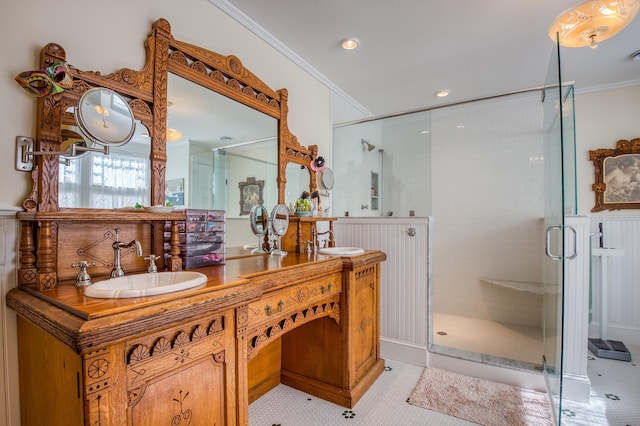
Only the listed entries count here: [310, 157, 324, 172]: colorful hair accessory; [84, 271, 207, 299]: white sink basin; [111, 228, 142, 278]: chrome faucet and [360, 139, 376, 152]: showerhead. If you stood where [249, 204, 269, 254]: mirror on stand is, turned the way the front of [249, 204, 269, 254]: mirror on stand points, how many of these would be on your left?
2

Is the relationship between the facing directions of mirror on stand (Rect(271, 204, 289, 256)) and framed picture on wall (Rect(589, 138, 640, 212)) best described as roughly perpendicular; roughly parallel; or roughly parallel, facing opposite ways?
roughly perpendicular

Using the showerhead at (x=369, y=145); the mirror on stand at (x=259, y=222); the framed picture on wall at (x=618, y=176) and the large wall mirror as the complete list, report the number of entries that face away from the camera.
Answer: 0

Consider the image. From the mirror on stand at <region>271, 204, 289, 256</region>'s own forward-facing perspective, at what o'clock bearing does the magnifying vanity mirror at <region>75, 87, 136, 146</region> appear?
The magnifying vanity mirror is roughly at 3 o'clock from the mirror on stand.

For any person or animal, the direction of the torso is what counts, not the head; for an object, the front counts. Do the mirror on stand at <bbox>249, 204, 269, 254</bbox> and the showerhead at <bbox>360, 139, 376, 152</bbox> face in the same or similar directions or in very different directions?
same or similar directions

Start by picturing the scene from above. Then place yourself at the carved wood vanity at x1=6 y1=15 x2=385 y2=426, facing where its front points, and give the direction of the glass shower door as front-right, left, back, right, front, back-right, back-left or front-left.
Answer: front-left

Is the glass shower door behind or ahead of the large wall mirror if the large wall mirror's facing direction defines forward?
ahead

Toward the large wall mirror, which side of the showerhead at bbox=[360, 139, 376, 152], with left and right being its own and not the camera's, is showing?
right

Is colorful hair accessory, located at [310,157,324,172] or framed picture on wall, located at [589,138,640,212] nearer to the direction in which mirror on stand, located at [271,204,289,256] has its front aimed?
the framed picture on wall

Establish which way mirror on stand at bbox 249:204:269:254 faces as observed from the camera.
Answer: facing the viewer and to the right of the viewer

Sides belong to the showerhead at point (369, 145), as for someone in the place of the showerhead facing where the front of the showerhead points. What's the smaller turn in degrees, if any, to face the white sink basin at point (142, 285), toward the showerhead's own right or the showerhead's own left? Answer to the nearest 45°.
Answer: approximately 45° to the showerhead's own right
